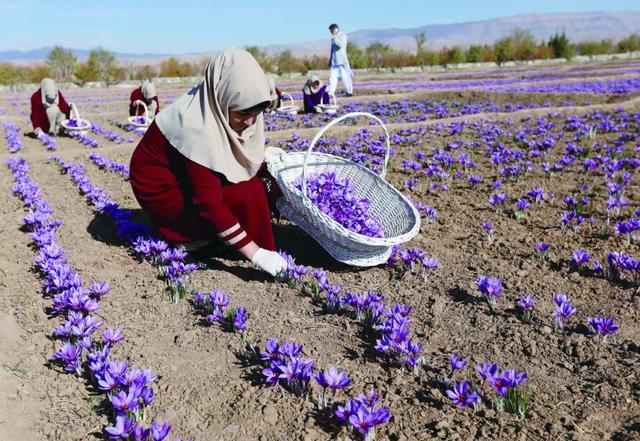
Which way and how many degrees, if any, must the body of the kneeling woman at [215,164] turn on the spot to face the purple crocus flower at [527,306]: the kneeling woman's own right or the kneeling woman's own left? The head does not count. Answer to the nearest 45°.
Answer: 0° — they already face it

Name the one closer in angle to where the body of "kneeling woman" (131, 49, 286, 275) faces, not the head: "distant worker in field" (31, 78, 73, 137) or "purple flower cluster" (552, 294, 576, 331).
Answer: the purple flower cluster

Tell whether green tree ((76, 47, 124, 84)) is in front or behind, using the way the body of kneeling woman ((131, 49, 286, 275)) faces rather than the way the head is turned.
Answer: behind

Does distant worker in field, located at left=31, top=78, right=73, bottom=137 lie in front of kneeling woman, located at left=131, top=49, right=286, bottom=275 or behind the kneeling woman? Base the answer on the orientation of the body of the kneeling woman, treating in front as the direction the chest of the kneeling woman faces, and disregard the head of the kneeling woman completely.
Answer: behind

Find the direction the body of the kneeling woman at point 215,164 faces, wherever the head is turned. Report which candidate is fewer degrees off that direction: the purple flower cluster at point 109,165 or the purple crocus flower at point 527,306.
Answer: the purple crocus flower

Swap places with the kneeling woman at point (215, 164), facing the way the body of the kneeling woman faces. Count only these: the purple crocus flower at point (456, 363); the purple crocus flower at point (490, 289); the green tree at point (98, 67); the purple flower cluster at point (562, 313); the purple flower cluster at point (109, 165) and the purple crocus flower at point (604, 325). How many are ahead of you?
4

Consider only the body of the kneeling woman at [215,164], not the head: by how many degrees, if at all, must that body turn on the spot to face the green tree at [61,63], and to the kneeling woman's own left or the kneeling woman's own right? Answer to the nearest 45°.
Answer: approximately 135° to the kneeling woman's own left

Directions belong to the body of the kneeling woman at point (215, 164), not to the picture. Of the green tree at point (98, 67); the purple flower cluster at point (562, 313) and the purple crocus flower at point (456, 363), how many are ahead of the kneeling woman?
2

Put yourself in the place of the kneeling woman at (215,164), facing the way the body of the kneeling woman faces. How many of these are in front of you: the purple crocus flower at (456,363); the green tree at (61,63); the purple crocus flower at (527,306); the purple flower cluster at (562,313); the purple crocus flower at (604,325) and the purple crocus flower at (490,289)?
5

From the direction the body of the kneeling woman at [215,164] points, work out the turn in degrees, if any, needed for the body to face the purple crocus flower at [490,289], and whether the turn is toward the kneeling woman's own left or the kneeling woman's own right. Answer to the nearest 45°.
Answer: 0° — they already face it

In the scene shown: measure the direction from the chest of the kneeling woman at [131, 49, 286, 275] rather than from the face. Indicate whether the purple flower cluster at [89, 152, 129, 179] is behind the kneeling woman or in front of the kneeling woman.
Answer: behind

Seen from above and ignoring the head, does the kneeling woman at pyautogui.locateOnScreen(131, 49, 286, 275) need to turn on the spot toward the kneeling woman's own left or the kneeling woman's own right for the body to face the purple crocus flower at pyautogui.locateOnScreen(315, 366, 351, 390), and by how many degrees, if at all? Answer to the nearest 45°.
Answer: approximately 45° to the kneeling woman's own right

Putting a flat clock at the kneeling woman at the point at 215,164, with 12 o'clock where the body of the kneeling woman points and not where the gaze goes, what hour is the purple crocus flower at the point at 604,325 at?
The purple crocus flower is roughly at 12 o'clock from the kneeling woman.

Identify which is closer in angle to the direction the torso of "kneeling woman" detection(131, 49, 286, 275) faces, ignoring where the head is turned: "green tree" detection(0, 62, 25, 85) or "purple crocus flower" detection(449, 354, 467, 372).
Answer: the purple crocus flower
